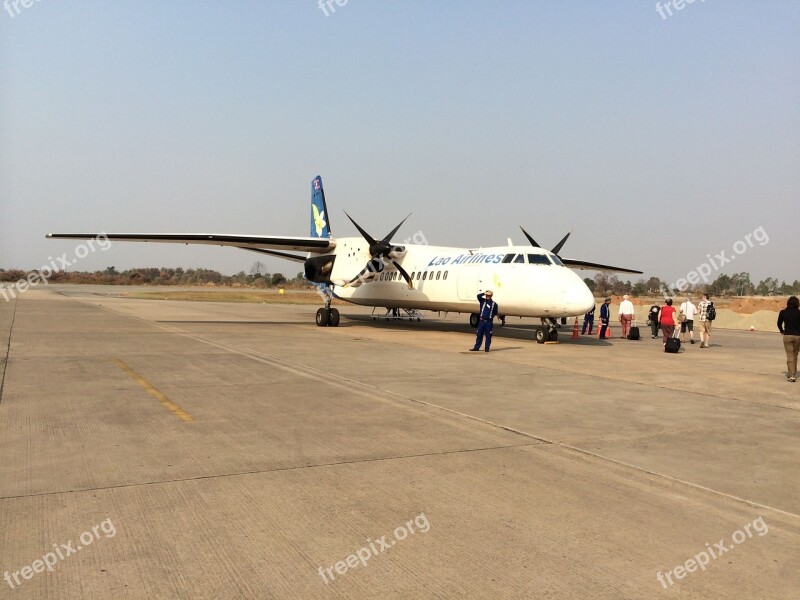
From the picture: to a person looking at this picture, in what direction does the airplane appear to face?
facing the viewer and to the right of the viewer

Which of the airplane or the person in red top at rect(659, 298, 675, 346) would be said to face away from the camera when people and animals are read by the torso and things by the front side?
the person in red top

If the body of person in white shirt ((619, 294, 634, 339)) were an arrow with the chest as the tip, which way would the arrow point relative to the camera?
away from the camera

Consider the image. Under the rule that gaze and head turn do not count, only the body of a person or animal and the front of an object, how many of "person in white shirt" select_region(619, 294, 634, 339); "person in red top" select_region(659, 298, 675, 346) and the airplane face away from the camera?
2

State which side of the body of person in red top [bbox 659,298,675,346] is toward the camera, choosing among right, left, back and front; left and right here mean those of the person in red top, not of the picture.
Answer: back

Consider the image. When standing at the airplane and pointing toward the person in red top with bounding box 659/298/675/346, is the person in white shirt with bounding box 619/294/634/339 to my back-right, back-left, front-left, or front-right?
front-left

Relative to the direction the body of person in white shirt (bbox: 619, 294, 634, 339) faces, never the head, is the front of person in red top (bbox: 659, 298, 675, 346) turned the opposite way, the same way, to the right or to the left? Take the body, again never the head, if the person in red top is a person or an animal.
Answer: the same way

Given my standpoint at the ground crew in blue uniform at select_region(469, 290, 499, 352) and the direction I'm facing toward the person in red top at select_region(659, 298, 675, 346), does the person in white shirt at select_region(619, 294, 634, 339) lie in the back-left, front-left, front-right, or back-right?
front-left

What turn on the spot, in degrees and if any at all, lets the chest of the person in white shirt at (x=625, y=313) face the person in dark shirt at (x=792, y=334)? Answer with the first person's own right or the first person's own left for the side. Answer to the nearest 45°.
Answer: approximately 180°

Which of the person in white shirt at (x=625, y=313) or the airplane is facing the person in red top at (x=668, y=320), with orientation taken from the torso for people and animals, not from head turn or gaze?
the airplane

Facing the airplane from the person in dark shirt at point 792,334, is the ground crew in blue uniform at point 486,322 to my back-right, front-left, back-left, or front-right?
front-left

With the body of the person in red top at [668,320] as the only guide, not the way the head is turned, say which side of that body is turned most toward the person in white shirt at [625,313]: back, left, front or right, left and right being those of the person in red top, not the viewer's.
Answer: front

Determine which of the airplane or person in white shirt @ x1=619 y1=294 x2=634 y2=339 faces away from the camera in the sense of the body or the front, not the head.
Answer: the person in white shirt

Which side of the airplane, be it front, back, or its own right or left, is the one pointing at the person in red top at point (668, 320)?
front
